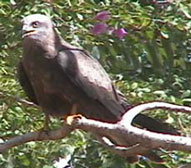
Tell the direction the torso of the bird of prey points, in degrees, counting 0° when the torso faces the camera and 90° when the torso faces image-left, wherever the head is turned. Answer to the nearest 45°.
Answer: approximately 45°

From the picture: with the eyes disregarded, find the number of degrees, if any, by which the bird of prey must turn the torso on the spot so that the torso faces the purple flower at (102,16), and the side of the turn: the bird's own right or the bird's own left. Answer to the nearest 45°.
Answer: approximately 180°

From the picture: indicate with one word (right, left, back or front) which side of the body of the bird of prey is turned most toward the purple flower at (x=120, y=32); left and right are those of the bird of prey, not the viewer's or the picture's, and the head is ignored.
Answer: back
